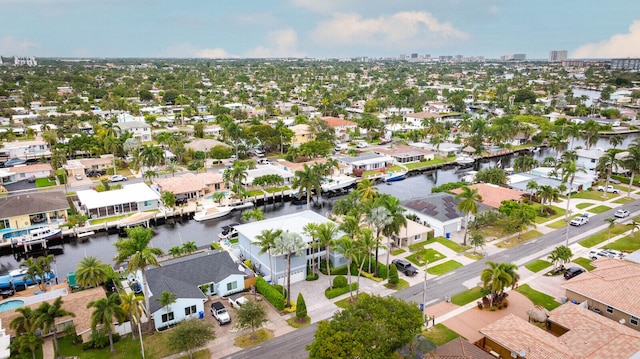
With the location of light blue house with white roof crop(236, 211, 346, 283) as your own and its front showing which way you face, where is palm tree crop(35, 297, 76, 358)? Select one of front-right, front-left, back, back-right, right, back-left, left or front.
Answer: right

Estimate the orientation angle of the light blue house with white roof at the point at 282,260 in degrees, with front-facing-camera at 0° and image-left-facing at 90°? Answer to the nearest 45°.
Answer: approximately 315°

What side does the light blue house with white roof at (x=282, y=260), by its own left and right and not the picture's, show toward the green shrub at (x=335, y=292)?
front

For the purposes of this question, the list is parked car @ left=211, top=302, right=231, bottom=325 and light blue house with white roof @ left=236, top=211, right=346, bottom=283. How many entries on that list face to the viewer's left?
0

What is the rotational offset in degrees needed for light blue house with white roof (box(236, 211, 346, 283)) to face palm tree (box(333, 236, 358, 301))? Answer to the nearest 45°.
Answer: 0° — it already faces it

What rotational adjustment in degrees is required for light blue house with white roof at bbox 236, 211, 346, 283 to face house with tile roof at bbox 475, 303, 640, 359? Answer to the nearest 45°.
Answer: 0° — it already faces it

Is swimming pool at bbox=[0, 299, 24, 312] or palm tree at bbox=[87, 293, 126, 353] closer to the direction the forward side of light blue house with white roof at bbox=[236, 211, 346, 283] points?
the palm tree

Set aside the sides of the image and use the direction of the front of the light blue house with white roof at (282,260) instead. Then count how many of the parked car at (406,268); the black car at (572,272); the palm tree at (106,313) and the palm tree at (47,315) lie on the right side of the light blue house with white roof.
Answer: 2

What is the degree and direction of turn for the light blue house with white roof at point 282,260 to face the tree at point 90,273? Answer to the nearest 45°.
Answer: approximately 90° to its right

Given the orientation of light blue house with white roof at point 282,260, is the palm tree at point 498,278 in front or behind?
in front
